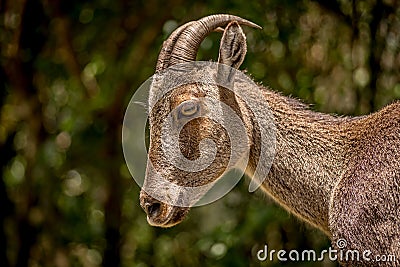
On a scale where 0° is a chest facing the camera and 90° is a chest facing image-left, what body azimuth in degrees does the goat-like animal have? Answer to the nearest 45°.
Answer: approximately 90°
